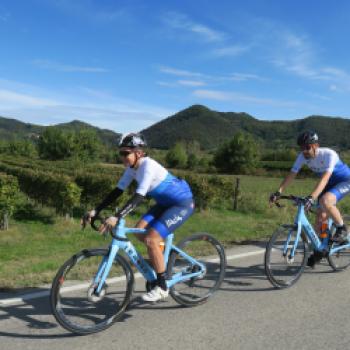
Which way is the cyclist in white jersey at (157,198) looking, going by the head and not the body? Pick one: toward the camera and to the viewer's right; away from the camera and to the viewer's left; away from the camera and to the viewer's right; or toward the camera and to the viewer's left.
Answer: toward the camera and to the viewer's left

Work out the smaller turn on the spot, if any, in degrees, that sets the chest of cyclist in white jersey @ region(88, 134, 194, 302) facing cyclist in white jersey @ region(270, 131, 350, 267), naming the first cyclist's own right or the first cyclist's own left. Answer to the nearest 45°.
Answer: approximately 180°

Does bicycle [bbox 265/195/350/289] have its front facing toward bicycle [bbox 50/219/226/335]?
yes

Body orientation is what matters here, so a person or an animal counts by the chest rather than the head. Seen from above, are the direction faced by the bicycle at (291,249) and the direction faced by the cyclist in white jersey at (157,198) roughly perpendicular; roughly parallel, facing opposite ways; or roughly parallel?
roughly parallel

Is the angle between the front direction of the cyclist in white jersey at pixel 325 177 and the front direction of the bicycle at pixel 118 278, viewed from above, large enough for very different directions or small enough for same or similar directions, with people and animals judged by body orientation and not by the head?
same or similar directions

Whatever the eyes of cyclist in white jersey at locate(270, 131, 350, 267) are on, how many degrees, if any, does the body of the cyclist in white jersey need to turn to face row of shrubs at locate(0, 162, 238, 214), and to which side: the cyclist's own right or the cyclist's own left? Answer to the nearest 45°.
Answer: approximately 90° to the cyclist's own right

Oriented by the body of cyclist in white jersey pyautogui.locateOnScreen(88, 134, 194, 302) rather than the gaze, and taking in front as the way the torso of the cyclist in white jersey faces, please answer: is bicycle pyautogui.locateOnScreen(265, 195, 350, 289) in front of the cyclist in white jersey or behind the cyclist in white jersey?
behind

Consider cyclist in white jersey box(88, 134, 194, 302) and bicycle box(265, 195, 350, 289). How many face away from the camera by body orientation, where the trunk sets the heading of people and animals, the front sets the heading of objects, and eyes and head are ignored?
0

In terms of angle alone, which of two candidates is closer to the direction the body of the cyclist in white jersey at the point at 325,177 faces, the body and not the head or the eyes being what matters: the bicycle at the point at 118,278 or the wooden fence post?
the bicycle

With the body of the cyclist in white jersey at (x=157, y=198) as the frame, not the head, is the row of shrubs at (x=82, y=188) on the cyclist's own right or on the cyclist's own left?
on the cyclist's own right

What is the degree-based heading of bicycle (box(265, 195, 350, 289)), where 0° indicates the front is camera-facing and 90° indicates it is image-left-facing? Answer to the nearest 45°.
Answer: approximately 45°

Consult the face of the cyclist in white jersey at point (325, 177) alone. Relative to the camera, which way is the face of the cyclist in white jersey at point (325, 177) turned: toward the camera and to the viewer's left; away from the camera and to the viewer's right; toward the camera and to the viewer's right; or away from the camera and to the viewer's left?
toward the camera and to the viewer's left

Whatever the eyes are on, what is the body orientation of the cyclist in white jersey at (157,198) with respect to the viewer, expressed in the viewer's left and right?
facing the viewer and to the left of the viewer

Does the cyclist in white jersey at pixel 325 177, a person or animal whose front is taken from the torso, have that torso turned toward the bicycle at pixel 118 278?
yes
